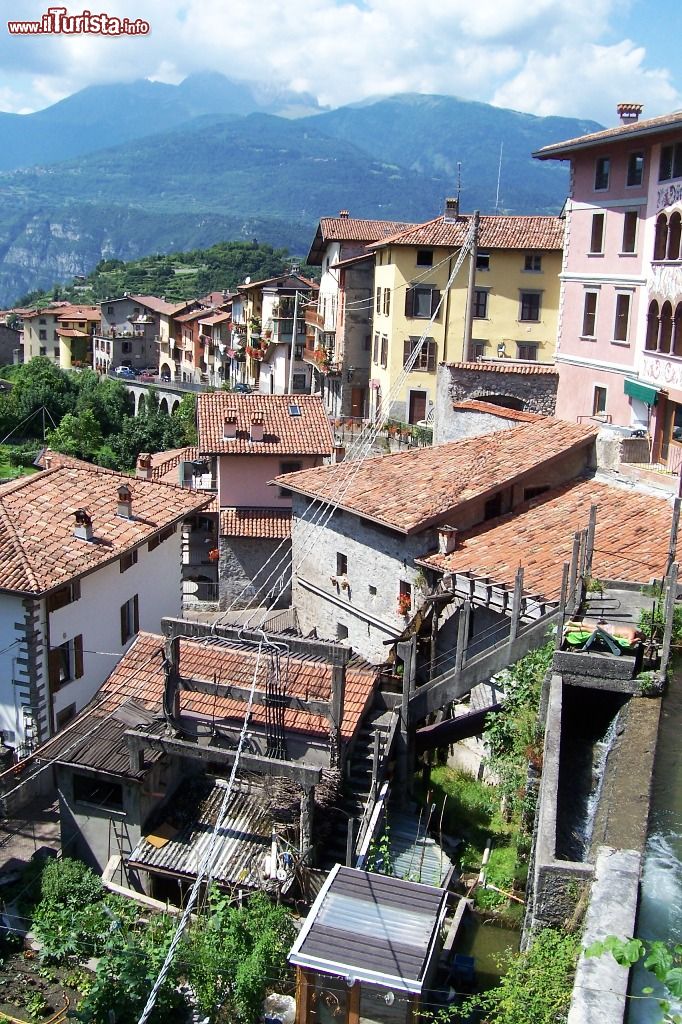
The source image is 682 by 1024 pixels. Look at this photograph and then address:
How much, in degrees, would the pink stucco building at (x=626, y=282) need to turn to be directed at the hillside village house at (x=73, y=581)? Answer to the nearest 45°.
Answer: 0° — it already faces it

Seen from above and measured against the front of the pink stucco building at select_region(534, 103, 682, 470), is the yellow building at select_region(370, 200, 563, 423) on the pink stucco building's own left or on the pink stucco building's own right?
on the pink stucco building's own right

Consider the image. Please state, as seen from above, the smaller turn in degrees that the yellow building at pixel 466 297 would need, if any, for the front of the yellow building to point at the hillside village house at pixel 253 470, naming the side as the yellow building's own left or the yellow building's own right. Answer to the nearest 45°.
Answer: approximately 45° to the yellow building's own right

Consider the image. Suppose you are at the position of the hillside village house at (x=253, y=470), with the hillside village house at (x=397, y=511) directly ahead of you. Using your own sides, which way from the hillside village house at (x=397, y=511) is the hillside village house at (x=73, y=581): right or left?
right

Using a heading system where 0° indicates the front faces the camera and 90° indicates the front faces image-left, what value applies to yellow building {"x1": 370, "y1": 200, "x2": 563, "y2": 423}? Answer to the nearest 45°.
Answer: approximately 0°

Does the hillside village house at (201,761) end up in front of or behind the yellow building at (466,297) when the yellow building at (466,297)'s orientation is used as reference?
in front

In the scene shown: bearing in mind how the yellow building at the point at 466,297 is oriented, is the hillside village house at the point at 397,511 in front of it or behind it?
in front

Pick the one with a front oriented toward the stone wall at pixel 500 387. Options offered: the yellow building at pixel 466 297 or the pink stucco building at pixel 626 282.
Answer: the yellow building

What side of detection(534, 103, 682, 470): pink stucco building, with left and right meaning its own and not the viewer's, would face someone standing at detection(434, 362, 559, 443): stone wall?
right

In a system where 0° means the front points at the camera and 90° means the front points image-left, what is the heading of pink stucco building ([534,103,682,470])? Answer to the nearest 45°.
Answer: approximately 45°
